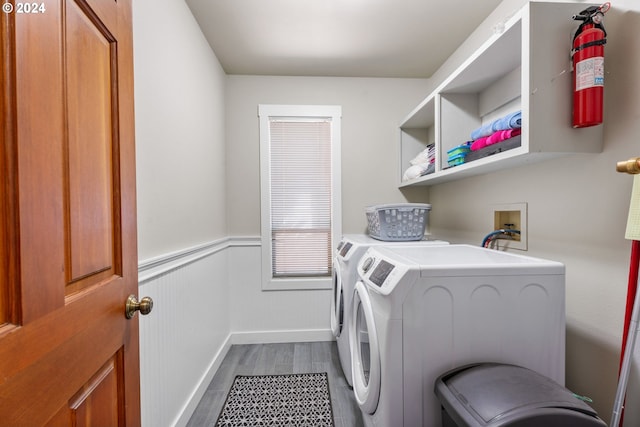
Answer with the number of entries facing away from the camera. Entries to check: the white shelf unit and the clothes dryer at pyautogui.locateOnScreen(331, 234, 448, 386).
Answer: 0

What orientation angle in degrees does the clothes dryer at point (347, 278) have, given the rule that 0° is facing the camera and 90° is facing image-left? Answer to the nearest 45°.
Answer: approximately 90°

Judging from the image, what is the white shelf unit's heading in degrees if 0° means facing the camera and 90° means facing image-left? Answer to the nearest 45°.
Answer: approximately 45°

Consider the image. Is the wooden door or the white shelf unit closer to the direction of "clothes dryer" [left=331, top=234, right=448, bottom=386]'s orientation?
the wooden door

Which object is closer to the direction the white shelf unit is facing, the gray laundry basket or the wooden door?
the wooden door

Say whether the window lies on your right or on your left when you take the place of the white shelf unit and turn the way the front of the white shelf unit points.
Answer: on your right
